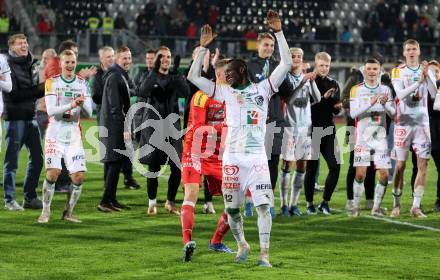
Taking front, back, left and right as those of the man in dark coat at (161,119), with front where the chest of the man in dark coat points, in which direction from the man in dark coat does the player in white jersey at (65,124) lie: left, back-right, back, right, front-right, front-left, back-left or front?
front-right

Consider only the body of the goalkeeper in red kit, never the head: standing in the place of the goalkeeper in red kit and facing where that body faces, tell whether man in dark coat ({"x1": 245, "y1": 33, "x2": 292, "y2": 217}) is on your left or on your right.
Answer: on your left

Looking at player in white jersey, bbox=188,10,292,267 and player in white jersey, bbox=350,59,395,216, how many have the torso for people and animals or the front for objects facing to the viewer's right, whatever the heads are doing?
0

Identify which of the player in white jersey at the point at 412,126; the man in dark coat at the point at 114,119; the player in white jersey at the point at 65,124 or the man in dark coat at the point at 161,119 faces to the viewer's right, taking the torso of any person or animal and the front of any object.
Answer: the man in dark coat at the point at 114,119

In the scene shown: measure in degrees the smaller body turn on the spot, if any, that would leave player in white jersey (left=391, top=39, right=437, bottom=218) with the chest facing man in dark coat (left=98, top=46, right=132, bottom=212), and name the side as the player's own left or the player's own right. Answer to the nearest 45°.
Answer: approximately 90° to the player's own right

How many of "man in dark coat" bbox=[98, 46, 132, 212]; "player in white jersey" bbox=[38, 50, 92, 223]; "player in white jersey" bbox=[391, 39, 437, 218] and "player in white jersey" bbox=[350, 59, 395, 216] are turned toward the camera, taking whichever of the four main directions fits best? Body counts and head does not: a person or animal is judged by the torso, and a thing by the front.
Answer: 3

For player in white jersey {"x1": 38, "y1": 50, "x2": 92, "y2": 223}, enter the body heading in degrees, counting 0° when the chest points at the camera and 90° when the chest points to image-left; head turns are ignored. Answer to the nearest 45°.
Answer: approximately 0°

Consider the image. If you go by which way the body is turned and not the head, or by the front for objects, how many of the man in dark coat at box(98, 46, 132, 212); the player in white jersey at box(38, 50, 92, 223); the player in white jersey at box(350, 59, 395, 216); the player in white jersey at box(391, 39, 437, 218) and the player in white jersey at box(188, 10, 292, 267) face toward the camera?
4
